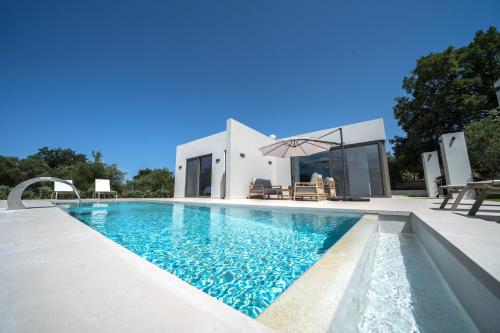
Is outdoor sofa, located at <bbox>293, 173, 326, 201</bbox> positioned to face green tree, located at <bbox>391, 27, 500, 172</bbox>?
no

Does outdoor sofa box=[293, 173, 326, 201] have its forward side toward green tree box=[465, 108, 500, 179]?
no

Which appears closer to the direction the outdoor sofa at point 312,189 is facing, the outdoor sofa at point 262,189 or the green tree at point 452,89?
the outdoor sofa

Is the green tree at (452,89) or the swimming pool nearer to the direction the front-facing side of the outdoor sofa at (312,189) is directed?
the swimming pool
